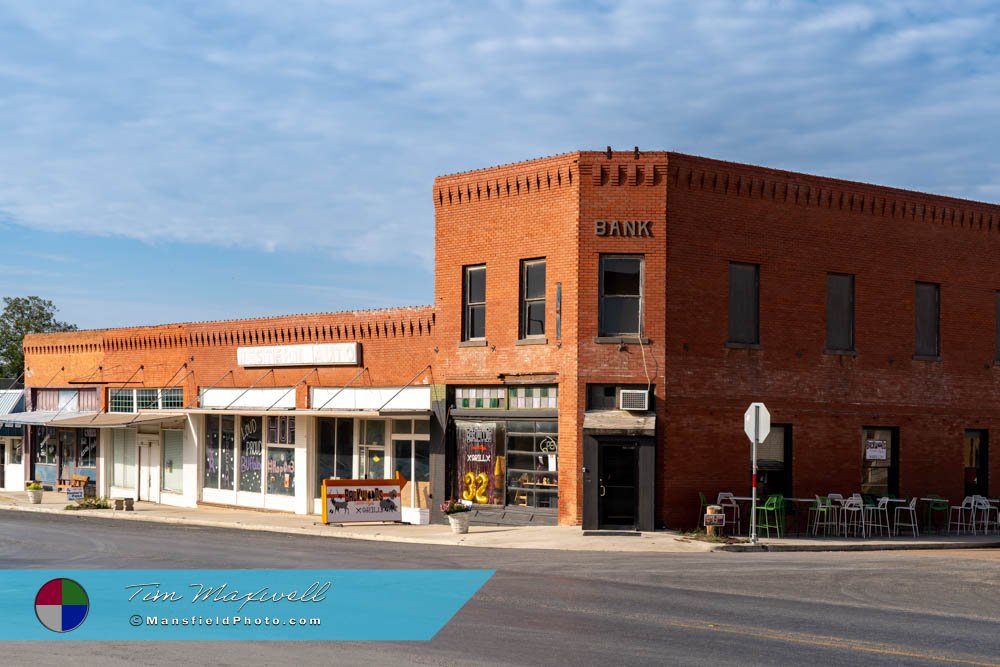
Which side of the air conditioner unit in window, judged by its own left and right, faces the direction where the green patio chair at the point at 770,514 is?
left

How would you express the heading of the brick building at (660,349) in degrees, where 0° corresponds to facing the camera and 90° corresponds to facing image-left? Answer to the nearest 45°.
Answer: approximately 45°

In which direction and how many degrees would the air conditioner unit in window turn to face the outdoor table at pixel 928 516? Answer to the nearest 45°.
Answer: approximately 135° to its left

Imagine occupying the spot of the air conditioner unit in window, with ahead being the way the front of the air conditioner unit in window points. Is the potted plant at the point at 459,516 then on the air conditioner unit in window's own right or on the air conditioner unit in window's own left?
on the air conditioner unit in window's own right

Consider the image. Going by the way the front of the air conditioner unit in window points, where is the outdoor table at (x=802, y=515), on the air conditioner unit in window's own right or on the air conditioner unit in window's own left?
on the air conditioner unit in window's own left

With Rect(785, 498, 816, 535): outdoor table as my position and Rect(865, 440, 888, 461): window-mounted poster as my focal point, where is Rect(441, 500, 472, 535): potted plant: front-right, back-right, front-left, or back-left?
back-left
